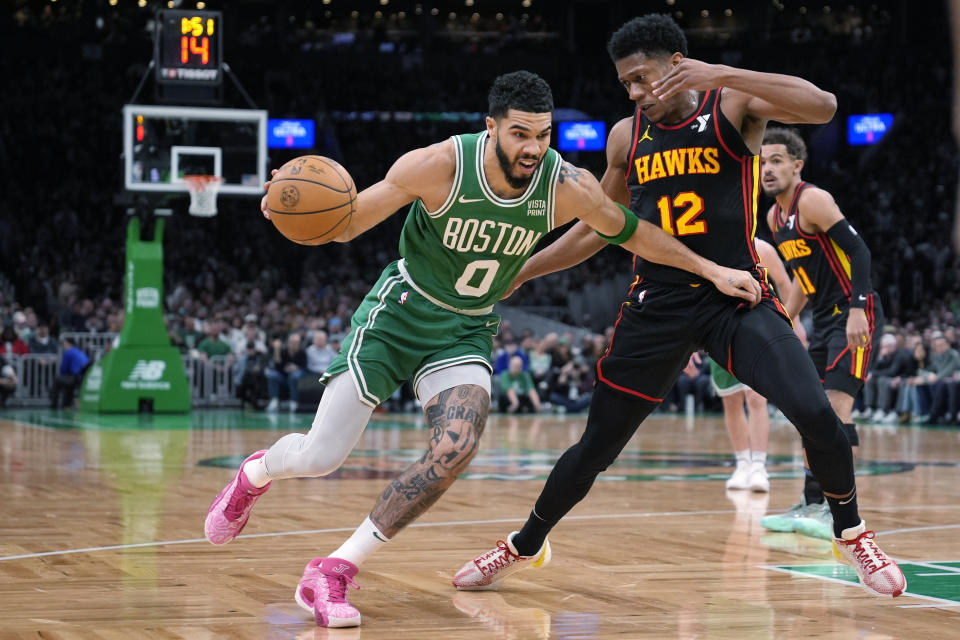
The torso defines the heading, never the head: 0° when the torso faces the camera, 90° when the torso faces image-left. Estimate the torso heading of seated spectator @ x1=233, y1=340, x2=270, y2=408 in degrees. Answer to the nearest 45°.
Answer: approximately 0°

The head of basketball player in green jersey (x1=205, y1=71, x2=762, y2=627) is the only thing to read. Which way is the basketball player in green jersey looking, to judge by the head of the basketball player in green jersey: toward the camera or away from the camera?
toward the camera

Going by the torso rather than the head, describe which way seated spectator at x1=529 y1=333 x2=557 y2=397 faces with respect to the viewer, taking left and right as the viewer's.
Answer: facing the viewer

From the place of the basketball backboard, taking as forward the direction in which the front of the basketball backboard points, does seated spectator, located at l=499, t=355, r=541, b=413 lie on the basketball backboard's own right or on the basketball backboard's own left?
on the basketball backboard's own left

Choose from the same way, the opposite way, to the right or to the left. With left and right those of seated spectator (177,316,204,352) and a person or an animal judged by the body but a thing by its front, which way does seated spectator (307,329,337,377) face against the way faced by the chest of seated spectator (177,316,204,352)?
the same way

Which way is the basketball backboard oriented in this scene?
toward the camera

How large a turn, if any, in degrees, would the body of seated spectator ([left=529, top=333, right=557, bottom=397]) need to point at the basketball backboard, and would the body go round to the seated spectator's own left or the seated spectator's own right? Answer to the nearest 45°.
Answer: approximately 45° to the seated spectator's own right

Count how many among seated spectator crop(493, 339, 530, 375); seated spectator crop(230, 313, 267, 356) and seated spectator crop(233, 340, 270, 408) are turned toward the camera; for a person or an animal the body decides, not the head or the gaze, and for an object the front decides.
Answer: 3

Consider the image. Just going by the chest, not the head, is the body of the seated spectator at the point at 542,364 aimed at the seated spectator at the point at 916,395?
no

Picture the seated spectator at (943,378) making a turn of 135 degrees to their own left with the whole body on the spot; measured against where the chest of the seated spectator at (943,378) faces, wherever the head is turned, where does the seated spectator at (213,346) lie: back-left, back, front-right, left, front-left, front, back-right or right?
back

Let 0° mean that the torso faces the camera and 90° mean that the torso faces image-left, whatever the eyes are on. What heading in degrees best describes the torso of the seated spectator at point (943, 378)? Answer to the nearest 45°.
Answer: approximately 45°

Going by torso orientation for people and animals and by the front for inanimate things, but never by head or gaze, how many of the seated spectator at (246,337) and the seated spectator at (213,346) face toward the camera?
2

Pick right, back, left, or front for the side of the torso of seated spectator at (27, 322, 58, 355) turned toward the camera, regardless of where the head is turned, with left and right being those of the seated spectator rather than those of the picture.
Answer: front

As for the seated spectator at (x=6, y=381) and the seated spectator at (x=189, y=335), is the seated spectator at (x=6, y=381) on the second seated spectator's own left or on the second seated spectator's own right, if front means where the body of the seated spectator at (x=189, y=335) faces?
on the second seated spectator's own right

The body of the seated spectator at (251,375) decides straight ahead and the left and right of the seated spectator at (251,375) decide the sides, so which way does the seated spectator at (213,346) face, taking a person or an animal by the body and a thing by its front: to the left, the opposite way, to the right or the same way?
the same way

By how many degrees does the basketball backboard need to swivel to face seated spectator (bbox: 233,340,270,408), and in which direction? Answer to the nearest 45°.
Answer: approximately 180°

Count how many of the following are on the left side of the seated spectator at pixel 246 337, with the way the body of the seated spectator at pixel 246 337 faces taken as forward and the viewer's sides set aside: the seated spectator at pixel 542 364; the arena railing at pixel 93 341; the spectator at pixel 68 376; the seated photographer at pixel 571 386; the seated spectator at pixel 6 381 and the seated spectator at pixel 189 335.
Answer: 2

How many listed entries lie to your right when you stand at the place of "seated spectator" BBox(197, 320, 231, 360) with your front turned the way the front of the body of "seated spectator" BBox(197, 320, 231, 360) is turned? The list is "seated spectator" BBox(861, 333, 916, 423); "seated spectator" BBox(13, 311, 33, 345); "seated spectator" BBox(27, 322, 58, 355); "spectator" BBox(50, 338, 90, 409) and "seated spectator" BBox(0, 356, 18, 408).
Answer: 4
